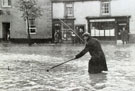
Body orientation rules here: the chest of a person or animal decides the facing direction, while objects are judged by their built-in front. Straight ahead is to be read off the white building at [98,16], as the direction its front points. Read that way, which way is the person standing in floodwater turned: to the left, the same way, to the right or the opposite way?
to the right

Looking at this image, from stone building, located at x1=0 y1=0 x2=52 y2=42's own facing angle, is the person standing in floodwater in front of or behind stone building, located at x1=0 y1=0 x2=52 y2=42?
in front

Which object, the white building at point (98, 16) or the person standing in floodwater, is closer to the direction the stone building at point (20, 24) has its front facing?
the person standing in floodwater

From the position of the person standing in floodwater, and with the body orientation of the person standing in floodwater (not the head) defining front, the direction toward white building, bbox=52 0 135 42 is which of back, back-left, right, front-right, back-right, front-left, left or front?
right

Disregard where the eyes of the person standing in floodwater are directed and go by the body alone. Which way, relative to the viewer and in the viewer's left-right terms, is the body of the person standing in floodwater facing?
facing to the left of the viewer

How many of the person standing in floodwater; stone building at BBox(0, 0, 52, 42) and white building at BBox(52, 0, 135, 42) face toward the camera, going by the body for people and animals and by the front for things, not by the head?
2

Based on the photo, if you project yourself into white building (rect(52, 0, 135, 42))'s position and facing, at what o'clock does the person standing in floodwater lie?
The person standing in floodwater is roughly at 12 o'clock from the white building.

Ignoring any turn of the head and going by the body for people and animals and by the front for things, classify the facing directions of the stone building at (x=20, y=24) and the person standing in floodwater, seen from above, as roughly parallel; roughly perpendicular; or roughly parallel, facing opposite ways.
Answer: roughly perpendicular

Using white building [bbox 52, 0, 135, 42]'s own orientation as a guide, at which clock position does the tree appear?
The tree is roughly at 2 o'clock from the white building.

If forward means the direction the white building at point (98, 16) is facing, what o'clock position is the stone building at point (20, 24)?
the stone building at point (20, 24) is roughly at 3 o'clock from the white building at point (98, 16).
